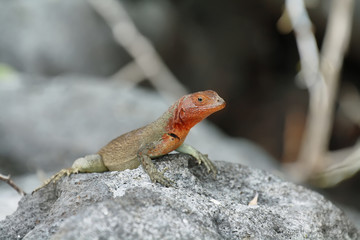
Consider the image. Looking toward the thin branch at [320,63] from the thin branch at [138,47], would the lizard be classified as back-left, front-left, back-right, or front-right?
front-right

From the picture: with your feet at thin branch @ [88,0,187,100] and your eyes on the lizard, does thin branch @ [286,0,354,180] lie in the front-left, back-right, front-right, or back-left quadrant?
front-left

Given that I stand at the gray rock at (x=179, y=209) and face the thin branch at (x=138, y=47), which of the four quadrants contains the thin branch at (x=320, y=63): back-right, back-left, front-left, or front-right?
front-right

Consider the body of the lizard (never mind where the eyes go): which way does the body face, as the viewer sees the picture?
to the viewer's right

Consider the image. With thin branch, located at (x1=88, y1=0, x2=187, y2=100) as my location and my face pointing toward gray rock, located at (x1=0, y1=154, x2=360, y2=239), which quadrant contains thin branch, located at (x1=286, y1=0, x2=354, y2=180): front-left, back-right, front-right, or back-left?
front-left

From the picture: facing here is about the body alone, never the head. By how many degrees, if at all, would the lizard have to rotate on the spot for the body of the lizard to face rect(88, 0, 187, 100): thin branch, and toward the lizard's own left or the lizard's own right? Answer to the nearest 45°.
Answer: approximately 90° to the lizard's own left

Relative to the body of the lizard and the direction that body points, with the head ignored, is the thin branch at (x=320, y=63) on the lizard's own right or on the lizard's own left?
on the lizard's own left
